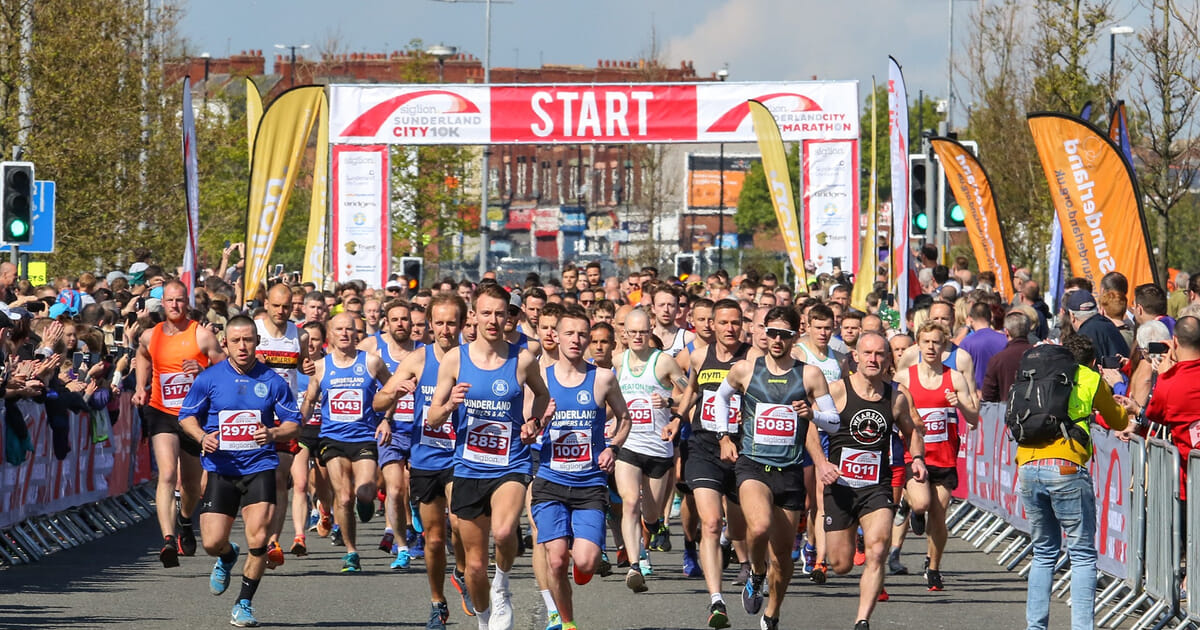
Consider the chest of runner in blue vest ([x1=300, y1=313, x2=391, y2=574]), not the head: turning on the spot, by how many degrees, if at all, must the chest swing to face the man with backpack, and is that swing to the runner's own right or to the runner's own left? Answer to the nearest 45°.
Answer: approximately 45° to the runner's own left

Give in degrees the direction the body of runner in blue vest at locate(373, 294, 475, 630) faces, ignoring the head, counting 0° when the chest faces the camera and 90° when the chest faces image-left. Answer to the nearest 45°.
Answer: approximately 0°

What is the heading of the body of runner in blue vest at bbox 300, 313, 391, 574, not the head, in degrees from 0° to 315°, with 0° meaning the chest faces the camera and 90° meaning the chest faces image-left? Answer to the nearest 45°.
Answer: approximately 0°

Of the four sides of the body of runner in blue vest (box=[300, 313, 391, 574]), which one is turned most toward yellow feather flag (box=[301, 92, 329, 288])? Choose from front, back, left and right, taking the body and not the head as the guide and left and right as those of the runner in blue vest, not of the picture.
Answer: back

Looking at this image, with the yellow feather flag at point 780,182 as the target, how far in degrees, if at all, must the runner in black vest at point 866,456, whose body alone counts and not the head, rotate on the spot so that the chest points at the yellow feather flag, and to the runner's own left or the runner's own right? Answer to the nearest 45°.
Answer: approximately 180°

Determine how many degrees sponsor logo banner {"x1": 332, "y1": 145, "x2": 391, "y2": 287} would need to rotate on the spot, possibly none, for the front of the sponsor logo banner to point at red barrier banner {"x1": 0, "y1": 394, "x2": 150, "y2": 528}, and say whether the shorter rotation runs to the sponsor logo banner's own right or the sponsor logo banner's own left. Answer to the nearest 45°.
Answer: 0° — it already faces it
